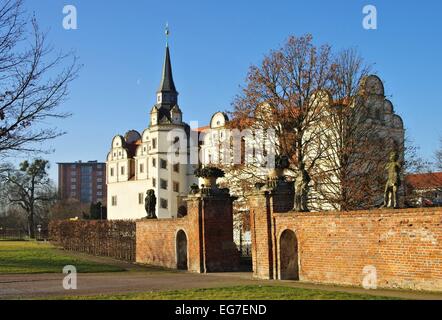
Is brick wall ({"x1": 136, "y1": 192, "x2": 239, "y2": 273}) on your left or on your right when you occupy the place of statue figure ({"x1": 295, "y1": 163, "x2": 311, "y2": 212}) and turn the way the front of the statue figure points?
on your right

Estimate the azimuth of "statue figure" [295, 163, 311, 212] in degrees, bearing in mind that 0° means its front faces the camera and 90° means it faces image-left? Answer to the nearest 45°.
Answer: approximately 45°

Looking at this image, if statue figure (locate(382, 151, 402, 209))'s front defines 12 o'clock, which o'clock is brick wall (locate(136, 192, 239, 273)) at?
The brick wall is roughly at 3 o'clock from the statue figure.

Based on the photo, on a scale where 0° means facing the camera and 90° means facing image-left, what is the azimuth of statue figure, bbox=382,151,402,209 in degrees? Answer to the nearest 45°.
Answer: approximately 45°

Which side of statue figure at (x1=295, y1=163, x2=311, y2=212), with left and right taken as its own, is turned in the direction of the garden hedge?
right
